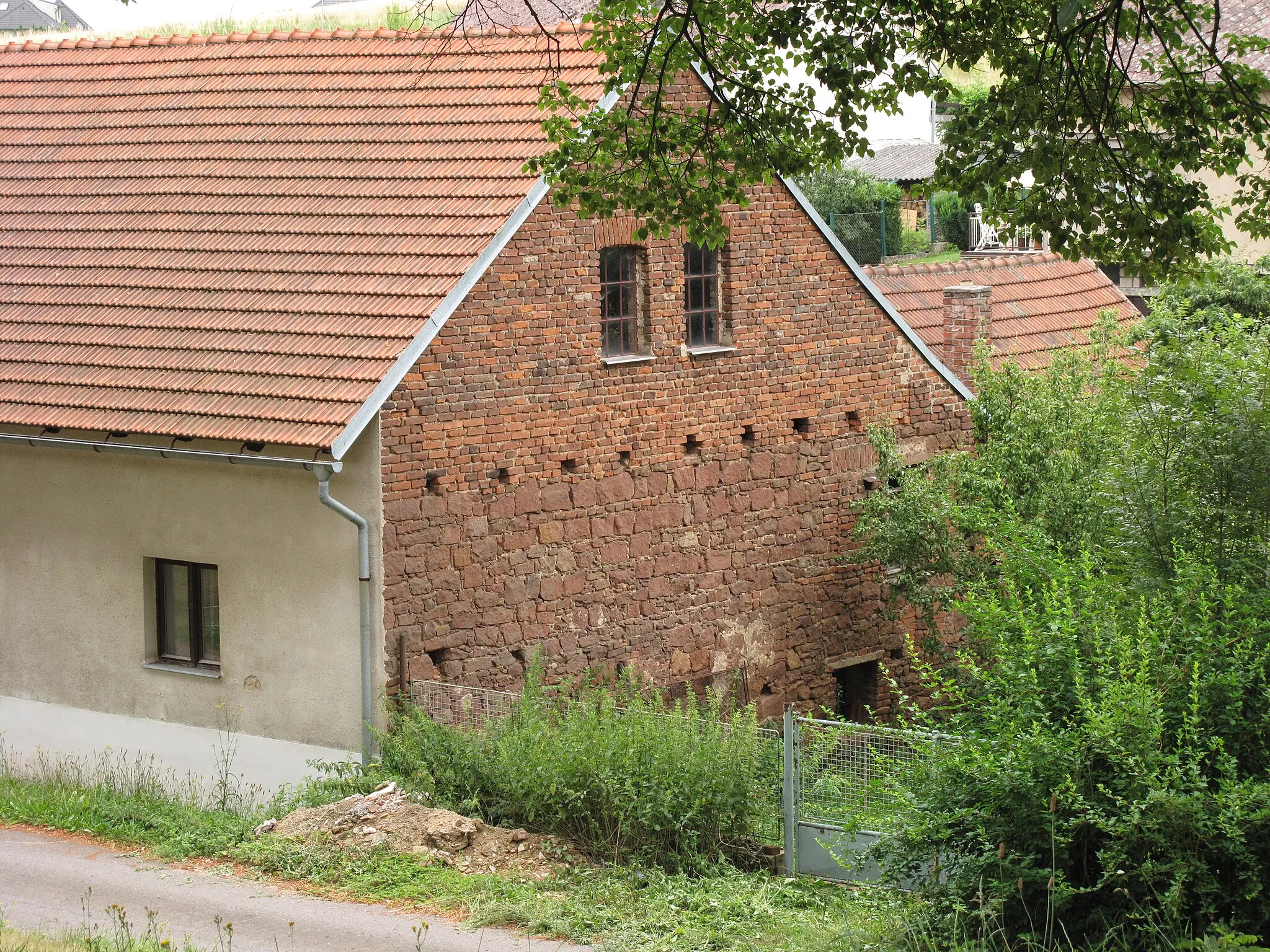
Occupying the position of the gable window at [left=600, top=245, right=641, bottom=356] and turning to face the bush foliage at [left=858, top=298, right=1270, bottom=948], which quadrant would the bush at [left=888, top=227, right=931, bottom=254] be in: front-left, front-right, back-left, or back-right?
back-left

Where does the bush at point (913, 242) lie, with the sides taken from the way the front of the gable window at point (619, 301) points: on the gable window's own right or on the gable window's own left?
on the gable window's own left

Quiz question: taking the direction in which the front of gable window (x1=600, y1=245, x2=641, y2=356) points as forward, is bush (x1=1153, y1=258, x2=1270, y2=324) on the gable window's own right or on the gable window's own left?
on the gable window's own left

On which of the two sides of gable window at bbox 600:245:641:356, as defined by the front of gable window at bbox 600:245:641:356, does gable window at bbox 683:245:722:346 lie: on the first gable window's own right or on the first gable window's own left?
on the first gable window's own left

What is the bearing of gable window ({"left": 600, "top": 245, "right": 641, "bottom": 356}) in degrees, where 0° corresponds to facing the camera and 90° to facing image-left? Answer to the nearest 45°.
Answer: approximately 315°

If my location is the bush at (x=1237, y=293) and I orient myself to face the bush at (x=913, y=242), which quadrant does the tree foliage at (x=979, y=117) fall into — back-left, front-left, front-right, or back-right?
back-left

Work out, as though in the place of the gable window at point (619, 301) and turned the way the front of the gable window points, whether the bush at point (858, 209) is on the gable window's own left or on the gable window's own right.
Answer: on the gable window's own left

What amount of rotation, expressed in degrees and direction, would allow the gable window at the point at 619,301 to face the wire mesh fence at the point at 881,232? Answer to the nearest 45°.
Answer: approximately 135° to its left
